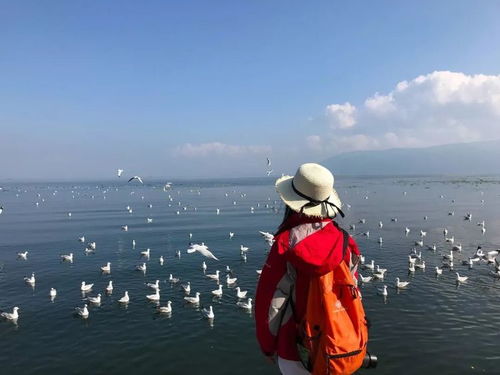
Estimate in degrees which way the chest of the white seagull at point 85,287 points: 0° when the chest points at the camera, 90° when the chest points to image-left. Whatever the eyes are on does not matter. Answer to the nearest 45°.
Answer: approximately 90°

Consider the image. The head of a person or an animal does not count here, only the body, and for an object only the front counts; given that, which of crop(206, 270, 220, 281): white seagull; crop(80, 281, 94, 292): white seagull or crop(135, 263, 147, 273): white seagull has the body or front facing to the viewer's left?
crop(80, 281, 94, 292): white seagull

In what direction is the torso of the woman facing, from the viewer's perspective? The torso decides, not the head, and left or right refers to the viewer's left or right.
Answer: facing away from the viewer and to the left of the viewer

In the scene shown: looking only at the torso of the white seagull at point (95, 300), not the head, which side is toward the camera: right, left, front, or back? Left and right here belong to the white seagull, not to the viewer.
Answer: right

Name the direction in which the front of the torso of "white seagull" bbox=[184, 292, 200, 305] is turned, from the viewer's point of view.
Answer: to the viewer's right

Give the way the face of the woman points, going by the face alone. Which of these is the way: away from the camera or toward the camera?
away from the camera

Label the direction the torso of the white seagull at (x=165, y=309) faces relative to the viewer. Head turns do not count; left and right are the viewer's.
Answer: facing to the right of the viewer

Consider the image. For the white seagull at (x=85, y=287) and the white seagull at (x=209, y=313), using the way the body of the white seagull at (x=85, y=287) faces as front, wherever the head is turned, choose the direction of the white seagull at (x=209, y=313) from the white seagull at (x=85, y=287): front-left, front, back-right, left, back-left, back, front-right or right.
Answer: back-left

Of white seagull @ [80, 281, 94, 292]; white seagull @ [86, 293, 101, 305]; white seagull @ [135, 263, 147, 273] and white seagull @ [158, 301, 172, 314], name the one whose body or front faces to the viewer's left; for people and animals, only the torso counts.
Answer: white seagull @ [80, 281, 94, 292]
